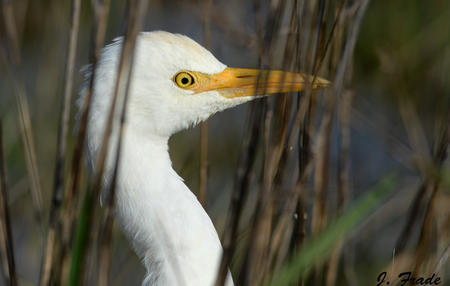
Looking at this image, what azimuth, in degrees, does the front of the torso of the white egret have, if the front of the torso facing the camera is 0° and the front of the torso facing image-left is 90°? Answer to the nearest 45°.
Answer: approximately 270°
